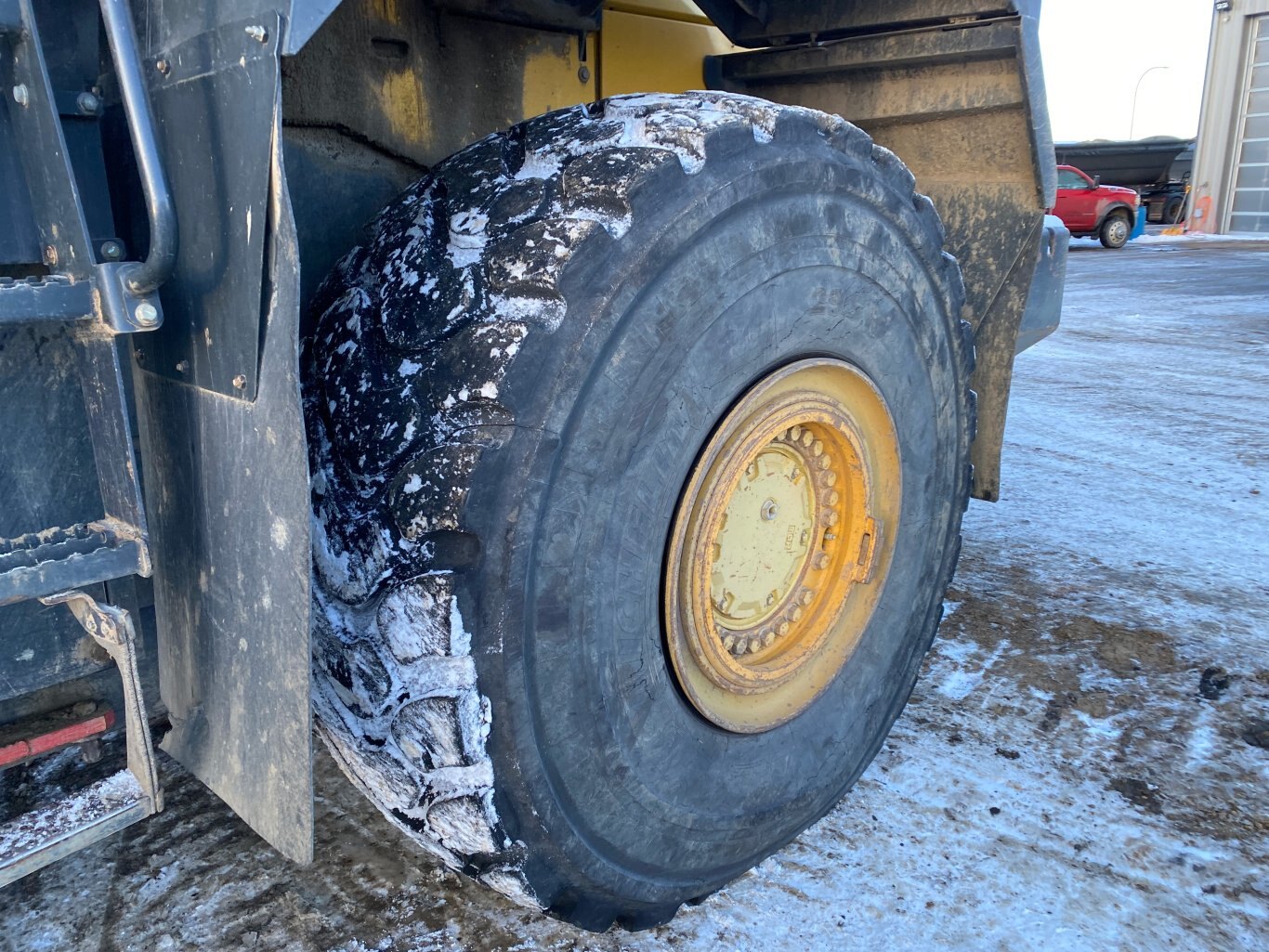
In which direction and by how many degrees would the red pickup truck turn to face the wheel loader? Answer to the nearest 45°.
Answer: approximately 90° to its right

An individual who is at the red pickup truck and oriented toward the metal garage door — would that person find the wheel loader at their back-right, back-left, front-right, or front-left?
back-right

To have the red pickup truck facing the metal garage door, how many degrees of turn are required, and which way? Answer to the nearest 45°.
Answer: approximately 45° to its left

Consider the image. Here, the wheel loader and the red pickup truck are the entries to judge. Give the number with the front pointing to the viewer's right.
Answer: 1

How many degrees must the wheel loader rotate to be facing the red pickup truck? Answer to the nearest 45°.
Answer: approximately 180°

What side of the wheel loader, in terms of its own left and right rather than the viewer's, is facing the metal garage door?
back
